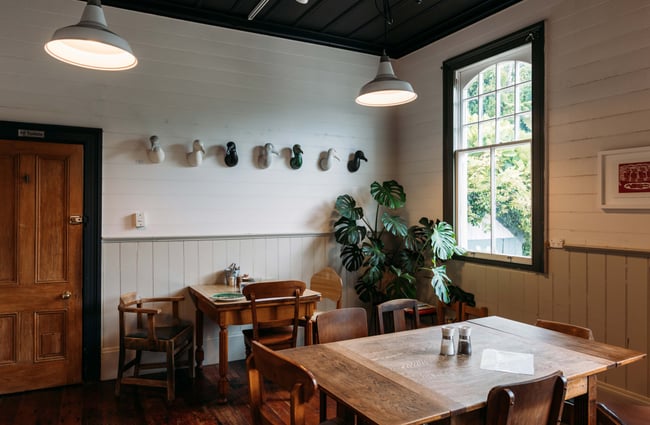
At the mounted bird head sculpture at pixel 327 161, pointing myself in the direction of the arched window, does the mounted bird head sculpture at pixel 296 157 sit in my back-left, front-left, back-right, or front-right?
back-right

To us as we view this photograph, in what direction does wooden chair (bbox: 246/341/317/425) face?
facing away from the viewer and to the right of the viewer

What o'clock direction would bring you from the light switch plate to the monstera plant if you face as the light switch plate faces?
The monstera plant is roughly at 9 o'clock from the light switch plate.

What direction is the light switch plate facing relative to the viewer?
toward the camera

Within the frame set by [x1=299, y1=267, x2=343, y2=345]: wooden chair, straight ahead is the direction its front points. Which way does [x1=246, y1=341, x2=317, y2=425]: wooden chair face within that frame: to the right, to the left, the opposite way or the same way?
the opposite way

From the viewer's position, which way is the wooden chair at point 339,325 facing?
facing the viewer and to the right of the viewer

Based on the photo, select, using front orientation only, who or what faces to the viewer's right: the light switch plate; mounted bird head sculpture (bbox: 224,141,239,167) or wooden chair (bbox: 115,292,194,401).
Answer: the wooden chair

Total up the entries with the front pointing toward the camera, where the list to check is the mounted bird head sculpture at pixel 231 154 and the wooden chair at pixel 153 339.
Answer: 1

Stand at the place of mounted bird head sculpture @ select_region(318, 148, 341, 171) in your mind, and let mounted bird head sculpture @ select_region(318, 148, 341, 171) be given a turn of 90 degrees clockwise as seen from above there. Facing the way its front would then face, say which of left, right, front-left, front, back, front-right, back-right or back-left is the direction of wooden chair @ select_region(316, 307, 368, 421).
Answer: front-left

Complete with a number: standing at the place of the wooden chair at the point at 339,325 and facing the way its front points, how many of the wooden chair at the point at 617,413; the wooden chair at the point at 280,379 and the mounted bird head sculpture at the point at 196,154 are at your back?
1

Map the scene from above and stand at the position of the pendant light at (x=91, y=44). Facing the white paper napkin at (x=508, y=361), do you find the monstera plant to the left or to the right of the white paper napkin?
left

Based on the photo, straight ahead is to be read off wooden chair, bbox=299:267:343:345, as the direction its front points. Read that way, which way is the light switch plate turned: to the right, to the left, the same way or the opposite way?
to the left

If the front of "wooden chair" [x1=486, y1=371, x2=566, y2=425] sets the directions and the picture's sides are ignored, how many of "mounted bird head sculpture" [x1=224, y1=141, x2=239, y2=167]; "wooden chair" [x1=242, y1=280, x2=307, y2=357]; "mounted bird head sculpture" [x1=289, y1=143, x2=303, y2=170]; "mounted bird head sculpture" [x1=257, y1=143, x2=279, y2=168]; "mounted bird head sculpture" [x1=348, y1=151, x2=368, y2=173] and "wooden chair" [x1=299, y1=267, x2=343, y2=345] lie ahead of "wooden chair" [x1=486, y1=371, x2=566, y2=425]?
6

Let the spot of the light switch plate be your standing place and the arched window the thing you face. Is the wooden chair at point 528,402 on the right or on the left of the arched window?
right

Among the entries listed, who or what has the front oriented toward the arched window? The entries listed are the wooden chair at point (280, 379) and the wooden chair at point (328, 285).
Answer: the wooden chair at point (280, 379)

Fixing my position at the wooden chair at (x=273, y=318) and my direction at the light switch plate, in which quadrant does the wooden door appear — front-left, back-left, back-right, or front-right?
front-left
